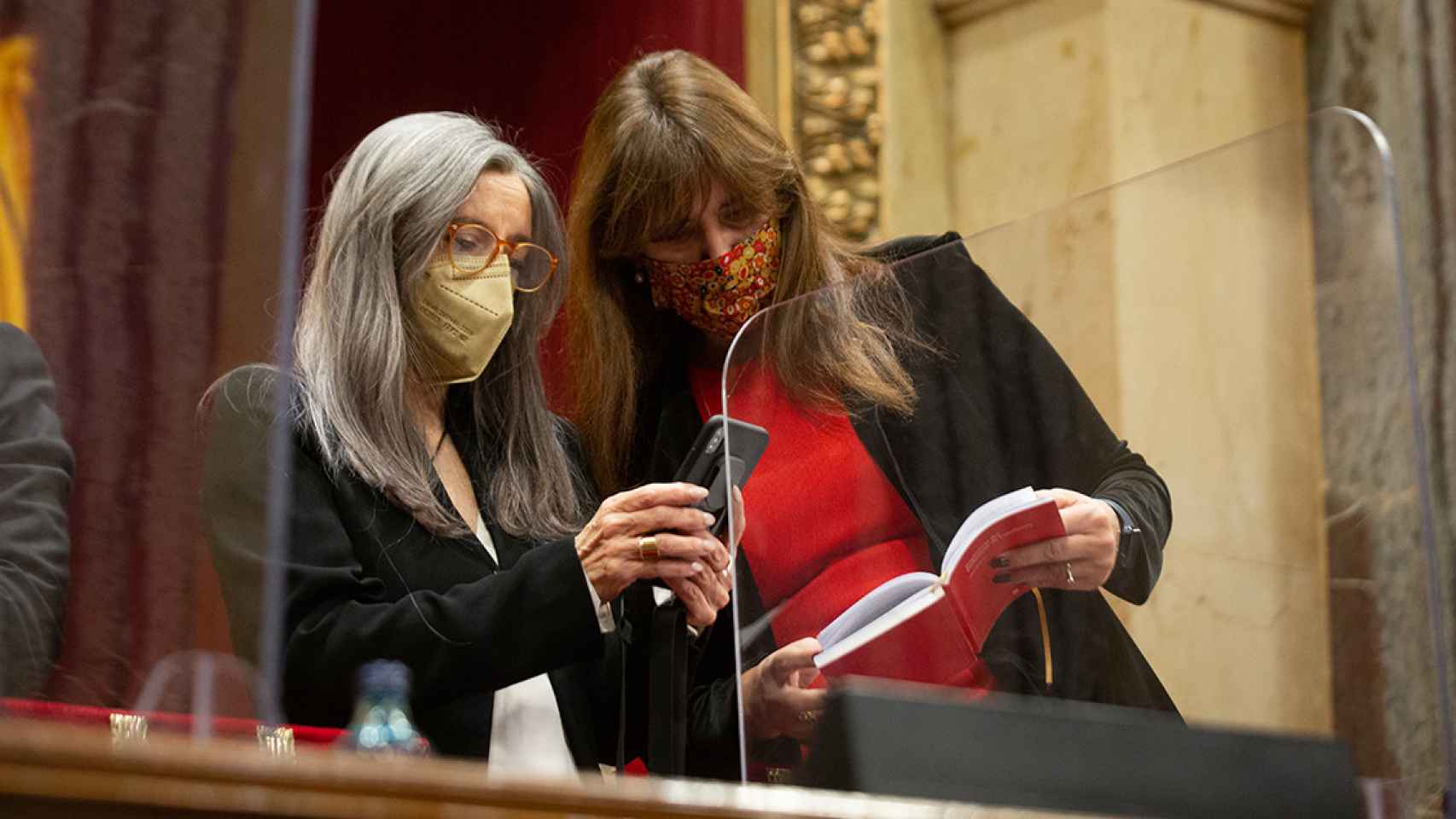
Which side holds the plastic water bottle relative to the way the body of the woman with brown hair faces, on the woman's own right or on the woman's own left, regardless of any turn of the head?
on the woman's own right

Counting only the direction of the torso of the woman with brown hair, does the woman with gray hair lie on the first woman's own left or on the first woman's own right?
on the first woman's own right

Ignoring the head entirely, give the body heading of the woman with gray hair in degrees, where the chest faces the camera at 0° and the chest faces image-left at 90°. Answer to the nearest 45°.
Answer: approximately 315°

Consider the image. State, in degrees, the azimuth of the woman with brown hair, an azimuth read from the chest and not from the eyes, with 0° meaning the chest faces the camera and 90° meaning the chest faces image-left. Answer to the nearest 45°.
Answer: approximately 0°
